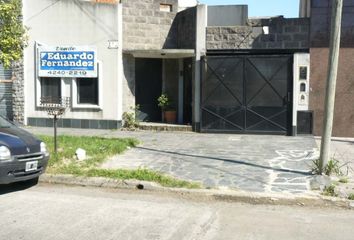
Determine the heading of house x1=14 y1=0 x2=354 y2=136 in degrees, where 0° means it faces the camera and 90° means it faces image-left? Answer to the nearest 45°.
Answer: approximately 0°

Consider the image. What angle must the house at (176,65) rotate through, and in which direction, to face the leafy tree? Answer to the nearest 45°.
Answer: approximately 45° to its right
